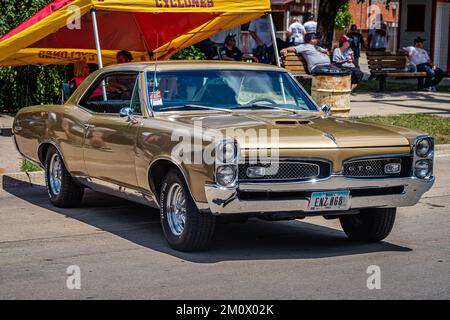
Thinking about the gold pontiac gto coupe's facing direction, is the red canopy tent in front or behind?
behind

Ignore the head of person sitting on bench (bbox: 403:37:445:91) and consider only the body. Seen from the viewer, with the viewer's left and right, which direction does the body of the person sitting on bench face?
facing the viewer and to the right of the viewer

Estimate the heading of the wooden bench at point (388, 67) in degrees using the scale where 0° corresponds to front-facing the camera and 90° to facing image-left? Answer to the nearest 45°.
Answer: approximately 315°

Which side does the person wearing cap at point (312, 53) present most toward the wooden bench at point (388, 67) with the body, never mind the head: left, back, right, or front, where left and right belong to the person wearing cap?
left

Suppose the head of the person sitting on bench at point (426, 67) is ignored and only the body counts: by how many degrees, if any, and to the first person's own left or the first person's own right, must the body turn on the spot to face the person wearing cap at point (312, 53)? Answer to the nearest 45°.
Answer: approximately 90° to the first person's own right

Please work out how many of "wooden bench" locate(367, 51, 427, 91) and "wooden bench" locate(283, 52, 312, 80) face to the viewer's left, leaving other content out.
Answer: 0

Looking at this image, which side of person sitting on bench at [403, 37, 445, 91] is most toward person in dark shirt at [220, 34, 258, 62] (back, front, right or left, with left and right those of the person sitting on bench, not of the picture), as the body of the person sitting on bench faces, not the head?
right

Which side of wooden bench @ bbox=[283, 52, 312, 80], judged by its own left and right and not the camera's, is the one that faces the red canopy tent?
right

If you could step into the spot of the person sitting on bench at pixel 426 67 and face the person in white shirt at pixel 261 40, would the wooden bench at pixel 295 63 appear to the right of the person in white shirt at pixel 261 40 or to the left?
left
